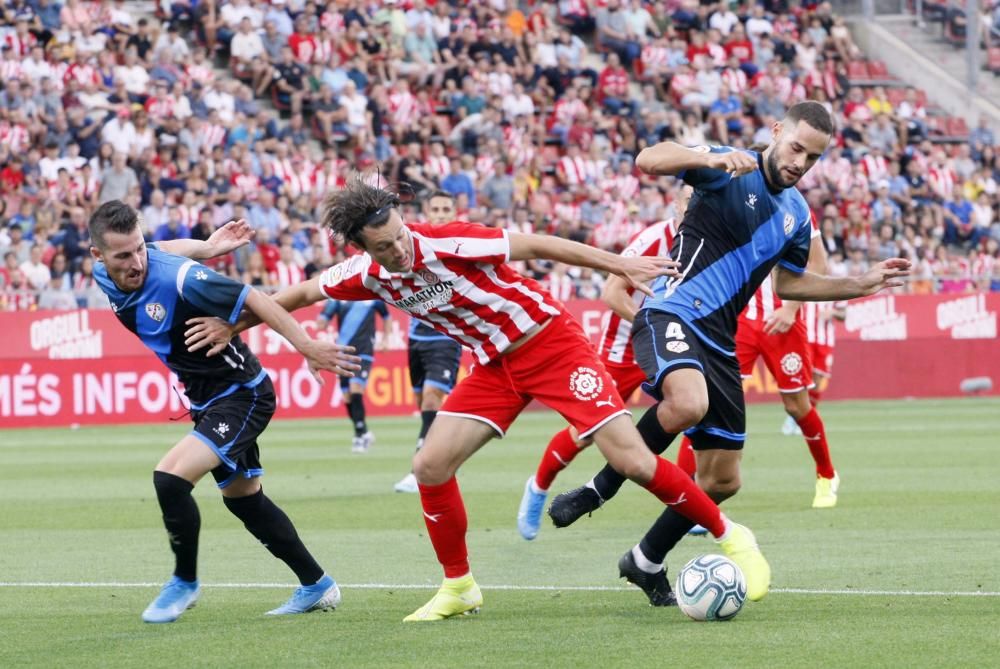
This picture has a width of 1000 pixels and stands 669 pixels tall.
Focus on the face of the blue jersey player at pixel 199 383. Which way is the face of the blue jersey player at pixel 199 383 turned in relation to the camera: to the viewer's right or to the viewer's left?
to the viewer's right

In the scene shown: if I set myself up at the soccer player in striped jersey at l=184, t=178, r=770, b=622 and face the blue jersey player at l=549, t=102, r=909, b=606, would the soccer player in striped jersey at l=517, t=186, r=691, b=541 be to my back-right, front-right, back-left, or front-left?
front-left

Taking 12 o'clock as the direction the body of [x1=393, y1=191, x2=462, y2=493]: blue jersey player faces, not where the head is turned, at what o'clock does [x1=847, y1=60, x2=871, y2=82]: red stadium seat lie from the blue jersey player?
The red stadium seat is roughly at 7 o'clock from the blue jersey player.

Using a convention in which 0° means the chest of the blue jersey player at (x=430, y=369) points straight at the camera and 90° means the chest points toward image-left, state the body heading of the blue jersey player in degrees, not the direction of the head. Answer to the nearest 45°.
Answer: approximately 0°

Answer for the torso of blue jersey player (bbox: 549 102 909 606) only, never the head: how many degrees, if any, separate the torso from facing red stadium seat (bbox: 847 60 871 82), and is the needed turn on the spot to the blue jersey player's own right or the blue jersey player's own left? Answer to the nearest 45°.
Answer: approximately 135° to the blue jersey player's own left

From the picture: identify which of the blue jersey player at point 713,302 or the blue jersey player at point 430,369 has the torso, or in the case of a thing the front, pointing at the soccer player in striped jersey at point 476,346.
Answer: the blue jersey player at point 430,369

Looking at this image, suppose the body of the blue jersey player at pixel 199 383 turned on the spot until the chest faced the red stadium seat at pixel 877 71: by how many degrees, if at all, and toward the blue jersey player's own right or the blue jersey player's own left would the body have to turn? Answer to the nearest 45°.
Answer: approximately 180°

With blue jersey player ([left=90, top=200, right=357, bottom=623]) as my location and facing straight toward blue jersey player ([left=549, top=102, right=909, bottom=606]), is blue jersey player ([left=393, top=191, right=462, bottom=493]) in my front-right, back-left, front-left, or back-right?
front-left

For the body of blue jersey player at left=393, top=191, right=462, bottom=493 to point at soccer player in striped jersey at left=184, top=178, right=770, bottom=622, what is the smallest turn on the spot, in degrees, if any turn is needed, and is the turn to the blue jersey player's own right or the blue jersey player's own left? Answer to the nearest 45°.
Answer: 0° — they already face them

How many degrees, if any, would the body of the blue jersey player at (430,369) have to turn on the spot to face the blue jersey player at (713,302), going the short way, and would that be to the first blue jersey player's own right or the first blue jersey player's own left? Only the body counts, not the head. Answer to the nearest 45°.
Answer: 0° — they already face them
